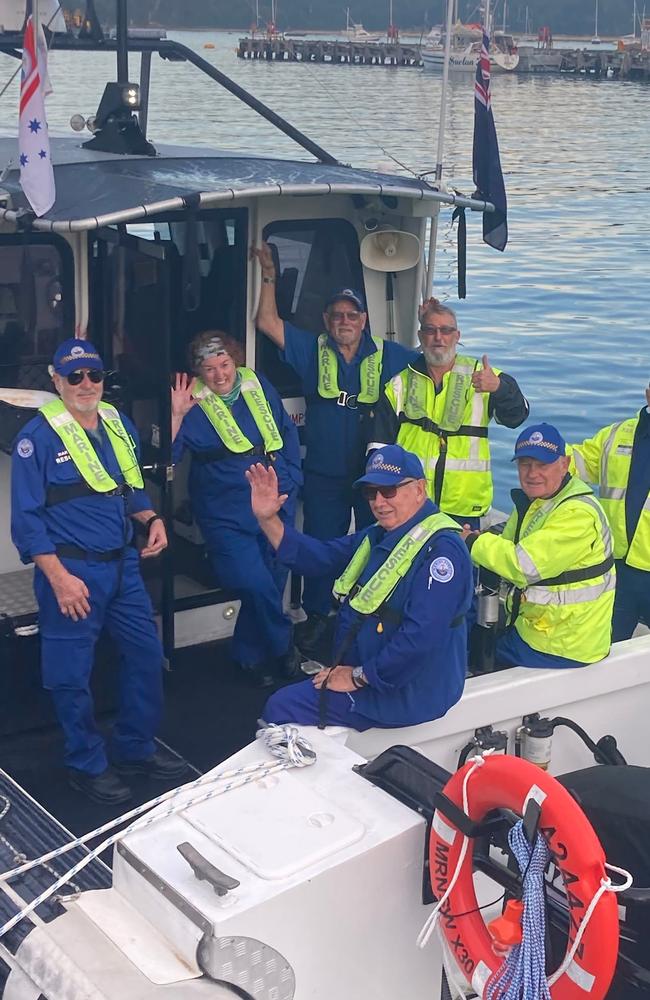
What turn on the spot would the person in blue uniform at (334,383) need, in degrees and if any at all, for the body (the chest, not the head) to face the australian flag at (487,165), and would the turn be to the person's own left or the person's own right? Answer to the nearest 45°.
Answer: approximately 135° to the person's own left

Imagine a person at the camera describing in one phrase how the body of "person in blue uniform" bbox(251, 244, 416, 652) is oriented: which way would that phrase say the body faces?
toward the camera

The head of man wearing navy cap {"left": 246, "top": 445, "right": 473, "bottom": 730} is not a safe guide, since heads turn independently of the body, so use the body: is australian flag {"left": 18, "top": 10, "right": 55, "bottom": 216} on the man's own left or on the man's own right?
on the man's own right

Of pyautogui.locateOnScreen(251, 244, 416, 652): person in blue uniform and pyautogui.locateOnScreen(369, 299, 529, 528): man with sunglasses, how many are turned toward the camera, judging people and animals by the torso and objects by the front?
2

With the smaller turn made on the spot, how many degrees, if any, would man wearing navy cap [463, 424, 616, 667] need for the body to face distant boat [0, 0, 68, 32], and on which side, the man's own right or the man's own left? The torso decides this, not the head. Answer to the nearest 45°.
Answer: approximately 90° to the man's own right

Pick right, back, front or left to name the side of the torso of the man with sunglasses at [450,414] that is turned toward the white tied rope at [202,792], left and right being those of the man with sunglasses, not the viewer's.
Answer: front

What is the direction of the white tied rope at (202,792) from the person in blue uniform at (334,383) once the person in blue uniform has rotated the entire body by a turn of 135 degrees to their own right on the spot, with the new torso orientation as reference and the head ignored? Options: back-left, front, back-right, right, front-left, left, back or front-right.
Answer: back-left

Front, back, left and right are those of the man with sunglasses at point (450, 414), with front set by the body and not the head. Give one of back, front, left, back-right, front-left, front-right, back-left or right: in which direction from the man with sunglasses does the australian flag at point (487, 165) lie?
back

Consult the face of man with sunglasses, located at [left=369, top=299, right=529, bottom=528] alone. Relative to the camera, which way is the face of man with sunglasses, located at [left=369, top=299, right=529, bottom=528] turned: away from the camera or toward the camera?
toward the camera

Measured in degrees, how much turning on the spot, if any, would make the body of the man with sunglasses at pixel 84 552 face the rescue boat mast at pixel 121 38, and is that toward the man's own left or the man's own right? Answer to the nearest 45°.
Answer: approximately 135° to the man's own left

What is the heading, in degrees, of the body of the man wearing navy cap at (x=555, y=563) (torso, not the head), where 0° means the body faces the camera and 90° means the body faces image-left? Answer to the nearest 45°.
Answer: approximately 45°

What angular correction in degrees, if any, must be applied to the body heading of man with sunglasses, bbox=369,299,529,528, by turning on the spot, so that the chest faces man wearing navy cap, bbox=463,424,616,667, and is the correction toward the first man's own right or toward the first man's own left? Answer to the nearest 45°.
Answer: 0° — they already face them

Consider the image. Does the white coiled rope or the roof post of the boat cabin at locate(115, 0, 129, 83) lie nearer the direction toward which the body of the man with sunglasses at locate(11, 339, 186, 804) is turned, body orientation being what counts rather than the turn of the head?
the white coiled rope

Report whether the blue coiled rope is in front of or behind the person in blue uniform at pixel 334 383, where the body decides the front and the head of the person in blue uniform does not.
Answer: in front

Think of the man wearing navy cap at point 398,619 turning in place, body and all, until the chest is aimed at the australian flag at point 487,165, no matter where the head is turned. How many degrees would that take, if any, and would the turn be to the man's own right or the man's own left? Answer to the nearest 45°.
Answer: approximately 135° to the man's own right

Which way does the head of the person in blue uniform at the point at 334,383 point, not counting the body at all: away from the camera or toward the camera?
toward the camera
